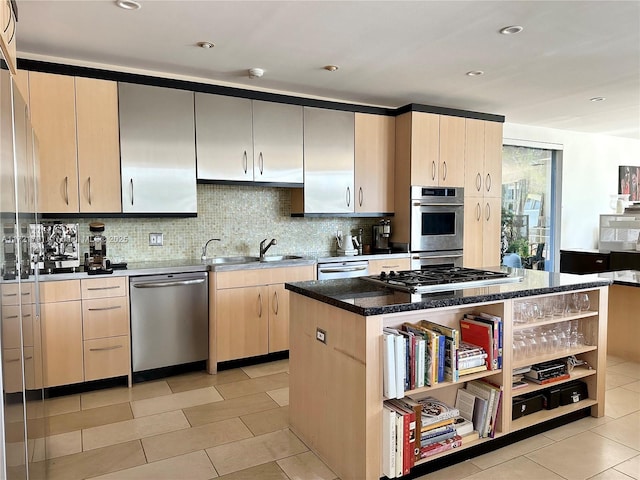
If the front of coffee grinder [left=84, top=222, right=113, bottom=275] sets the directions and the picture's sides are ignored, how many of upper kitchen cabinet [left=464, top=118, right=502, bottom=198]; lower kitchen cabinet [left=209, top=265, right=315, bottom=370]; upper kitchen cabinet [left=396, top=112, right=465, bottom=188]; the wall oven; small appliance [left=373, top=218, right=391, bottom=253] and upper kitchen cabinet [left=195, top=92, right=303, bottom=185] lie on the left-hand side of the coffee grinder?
6

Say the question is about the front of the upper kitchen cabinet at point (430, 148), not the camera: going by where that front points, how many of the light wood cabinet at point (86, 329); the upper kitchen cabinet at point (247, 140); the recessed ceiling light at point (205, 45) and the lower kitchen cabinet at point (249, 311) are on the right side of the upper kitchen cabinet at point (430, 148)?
4

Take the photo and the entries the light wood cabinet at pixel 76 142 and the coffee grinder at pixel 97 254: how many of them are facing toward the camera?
2

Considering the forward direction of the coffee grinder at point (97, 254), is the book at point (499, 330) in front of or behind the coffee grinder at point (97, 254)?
in front

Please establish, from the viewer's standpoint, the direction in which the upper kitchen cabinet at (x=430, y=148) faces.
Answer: facing the viewer and to the right of the viewer

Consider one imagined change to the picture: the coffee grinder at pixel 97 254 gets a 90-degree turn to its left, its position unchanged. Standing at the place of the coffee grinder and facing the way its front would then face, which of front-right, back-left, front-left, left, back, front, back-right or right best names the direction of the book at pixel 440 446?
front-right

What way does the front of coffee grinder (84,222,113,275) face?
toward the camera

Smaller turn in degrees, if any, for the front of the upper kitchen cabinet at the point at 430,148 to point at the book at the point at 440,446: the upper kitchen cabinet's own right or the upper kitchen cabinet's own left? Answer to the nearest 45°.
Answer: approximately 45° to the upper kitchen cabinet's own right

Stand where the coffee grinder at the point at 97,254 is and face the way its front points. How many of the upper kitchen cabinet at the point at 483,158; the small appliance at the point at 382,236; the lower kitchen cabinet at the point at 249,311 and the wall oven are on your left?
4

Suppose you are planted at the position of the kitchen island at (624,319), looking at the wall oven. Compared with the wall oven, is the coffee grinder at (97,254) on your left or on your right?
left
